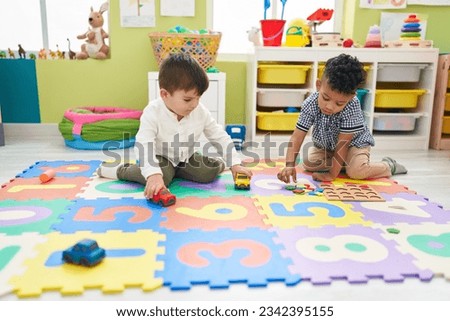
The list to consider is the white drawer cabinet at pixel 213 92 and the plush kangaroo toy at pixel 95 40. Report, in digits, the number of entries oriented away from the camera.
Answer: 0

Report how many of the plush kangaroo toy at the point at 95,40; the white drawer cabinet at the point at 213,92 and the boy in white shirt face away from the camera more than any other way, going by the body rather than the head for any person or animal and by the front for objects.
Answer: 0

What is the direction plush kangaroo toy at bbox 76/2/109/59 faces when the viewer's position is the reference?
facing the viewer and to the left of the viewer

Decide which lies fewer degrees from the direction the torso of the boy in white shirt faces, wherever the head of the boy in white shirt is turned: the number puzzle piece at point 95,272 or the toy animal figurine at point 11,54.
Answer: the number puzzle piece

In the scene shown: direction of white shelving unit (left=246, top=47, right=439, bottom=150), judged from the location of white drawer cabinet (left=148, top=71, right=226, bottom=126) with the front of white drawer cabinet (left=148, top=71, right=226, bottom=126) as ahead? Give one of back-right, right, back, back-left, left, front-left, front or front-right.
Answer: left

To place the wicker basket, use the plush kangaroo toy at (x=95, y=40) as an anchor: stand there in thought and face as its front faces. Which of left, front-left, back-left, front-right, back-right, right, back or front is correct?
left

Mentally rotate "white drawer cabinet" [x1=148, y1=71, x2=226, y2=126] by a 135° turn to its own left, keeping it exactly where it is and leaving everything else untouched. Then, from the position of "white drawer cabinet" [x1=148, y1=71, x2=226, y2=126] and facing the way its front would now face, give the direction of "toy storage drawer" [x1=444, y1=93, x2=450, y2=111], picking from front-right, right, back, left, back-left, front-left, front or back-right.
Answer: front-right

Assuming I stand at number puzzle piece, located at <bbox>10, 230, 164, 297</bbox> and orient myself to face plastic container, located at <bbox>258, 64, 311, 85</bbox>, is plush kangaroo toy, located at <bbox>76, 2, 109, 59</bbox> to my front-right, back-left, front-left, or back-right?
front-left

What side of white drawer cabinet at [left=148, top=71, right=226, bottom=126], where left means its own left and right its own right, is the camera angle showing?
front

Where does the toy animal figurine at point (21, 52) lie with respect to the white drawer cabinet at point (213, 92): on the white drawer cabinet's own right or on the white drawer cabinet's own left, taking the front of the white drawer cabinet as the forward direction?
on the white drawer cabinet's own right

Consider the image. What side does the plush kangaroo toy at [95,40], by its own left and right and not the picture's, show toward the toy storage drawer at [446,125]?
left

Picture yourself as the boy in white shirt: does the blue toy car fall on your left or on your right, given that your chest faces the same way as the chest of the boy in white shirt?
on your right

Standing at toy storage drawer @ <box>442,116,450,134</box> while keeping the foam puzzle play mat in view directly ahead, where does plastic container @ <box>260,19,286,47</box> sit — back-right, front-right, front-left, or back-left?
front-right

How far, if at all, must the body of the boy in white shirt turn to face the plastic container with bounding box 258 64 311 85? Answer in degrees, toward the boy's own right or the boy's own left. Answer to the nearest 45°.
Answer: approximately 90° to the boy's own left

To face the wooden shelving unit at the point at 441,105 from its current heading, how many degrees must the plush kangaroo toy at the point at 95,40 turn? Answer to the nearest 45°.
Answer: approximately 90° to its left

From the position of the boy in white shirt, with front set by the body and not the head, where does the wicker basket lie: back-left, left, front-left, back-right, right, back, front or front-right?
back-left

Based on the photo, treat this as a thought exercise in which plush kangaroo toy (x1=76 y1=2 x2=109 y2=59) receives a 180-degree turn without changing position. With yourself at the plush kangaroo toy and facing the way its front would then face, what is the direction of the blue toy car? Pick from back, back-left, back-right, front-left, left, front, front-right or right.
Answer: back-right

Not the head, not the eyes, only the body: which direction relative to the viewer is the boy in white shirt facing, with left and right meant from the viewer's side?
facing the viewer and to the right of the viewer
